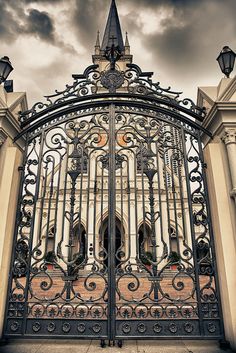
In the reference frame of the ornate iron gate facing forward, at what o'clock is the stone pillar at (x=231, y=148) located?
The stone pillar is roughly at 10 o'clock from the ornate iron gate.

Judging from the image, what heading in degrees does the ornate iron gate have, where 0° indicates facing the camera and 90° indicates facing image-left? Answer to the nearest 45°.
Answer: approximately 0°
